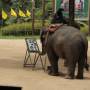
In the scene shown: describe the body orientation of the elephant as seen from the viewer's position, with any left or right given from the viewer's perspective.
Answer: facing away from the viewer and to the left of the viewer
